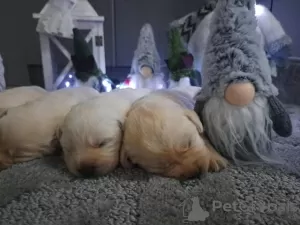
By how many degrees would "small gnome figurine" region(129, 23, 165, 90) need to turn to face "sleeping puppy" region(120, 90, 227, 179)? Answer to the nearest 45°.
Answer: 0° — it already faces it

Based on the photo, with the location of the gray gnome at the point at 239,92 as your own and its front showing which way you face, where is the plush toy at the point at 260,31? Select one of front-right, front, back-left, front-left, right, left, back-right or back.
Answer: back

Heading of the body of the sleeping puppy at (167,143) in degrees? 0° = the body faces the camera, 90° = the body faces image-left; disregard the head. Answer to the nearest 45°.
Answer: approximately 315°

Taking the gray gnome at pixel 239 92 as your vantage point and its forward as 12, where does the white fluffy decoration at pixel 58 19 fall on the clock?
The white fluffy decoration is roughly at 4 o'clock from the gray gnome.
